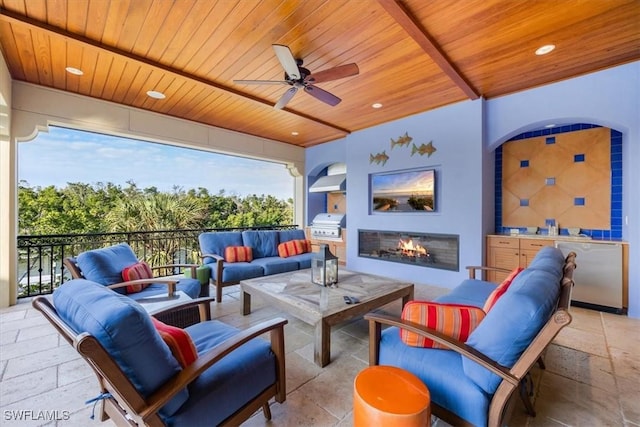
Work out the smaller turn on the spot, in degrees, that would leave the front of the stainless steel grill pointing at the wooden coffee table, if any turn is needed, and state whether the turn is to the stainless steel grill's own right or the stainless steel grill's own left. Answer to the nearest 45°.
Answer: approximately 45° to the stainless steel grill's own left

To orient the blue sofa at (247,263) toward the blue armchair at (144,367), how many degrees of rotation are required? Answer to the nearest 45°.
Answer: approximately 45° to its right

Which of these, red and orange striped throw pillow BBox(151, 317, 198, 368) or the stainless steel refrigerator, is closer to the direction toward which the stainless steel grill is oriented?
the red and orange striped throw pillow

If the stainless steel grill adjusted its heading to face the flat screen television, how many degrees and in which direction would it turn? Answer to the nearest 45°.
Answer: approximately 90° to its left

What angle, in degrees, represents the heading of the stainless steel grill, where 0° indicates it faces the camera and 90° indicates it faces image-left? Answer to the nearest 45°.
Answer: approximately 45°

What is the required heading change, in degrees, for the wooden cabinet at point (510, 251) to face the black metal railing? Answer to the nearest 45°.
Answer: approximately 45° to its right

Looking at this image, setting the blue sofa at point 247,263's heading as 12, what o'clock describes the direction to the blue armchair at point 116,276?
The blue armchair is roughly at 3 o'clock from the blue sofa.

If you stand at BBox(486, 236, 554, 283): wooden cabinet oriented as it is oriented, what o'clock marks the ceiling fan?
The ceiling fan is roughly at 1 o'clock from the wooden cabinet.
